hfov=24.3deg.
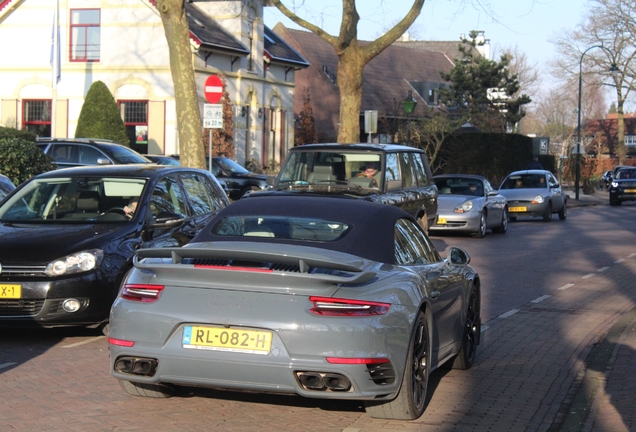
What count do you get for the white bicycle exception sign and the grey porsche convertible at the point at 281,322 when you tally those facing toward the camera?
1

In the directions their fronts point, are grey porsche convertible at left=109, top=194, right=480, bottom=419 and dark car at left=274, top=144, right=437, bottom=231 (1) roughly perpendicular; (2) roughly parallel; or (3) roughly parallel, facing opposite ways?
roughly parallel, facing opposite ways

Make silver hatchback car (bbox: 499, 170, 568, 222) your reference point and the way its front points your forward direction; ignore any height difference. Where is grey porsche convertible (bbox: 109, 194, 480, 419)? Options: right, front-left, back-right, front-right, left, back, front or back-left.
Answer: front-left

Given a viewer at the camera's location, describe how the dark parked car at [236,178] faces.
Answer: facing the viewer and to the right of the viewer

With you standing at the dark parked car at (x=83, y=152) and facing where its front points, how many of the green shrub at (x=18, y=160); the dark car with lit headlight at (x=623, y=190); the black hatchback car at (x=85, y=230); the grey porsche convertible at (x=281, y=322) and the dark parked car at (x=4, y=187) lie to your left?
1

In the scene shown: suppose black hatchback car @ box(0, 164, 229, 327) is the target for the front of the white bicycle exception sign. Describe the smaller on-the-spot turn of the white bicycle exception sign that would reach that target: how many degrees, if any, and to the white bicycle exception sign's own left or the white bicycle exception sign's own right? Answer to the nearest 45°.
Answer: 0° — it already faces it

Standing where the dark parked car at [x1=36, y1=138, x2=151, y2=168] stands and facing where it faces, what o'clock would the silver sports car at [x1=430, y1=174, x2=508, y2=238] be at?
The silver sports car is roughly at 11 o'clock from the dark parked car.

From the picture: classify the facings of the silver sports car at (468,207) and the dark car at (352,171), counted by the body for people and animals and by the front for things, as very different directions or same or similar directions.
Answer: same or similar directions

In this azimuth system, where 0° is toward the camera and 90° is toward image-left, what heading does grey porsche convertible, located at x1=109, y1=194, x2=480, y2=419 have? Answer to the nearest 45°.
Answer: approximately 225°

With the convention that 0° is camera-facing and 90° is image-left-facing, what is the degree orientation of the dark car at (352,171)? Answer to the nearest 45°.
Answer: approximately 45°

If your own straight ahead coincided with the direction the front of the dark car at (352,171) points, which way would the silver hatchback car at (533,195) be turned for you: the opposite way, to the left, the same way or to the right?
the same way

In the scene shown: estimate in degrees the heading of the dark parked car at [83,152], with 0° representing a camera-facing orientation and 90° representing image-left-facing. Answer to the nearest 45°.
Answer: approximately 315°

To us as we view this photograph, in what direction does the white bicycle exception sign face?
facing the viewer

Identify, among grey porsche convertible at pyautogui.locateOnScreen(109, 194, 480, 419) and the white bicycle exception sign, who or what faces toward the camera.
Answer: the white bicycle exception sign

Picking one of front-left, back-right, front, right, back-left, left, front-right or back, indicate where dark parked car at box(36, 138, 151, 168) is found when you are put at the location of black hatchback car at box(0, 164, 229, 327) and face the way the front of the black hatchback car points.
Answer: back-right
